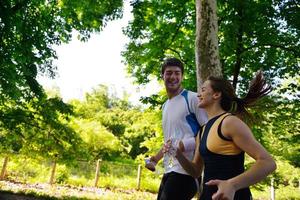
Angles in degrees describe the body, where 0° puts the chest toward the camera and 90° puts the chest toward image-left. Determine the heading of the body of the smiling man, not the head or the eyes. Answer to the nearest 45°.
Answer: approximately 45°

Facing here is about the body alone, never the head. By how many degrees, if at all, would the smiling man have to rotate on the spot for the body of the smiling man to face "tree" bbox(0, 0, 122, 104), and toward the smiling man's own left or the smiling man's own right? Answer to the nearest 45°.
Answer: approximately 90° to the smiling man's own right

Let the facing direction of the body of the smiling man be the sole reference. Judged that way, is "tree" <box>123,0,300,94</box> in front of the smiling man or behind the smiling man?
behind

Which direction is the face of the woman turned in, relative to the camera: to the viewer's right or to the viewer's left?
to the viewer's left

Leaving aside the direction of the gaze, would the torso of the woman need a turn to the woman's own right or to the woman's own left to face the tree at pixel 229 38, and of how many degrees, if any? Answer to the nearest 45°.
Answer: approximately 90° to the woman's own right

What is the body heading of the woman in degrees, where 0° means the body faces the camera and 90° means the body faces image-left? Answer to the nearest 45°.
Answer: approximately 90°
